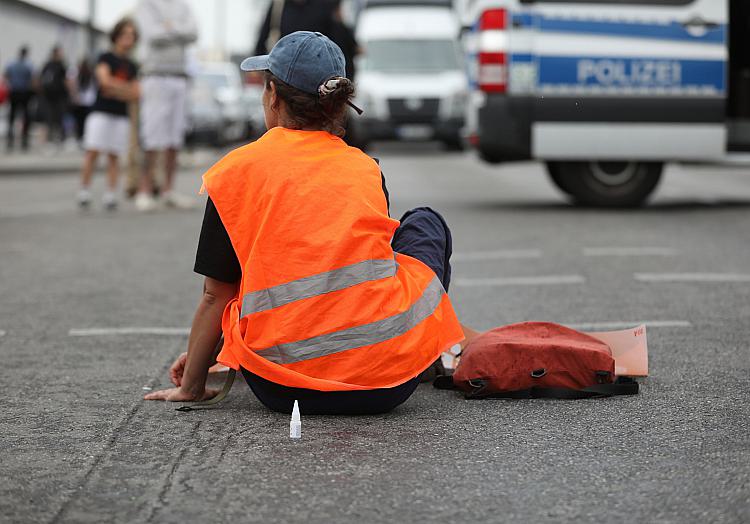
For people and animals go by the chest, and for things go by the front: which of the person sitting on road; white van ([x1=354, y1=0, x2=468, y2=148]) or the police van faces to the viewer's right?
the police van

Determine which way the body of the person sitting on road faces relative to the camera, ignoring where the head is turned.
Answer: away from the camera

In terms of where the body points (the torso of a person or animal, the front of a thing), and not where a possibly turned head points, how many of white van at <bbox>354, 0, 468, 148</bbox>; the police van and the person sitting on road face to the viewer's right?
1

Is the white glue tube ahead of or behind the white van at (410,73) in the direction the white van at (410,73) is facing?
ahead

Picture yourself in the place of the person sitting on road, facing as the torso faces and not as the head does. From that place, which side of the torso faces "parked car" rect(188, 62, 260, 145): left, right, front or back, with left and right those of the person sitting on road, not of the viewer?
front

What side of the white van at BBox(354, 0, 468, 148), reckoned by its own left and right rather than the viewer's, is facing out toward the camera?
front

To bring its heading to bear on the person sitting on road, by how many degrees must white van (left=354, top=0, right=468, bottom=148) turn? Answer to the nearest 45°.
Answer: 0° — it already faces them

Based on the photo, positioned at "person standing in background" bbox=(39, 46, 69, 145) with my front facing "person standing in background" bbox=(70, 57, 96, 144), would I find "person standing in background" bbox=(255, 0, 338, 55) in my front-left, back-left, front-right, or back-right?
front-right

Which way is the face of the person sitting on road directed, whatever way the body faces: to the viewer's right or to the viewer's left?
to the viewer's left

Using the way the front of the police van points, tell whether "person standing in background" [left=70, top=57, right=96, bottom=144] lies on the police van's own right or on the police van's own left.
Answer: on the police van's own left

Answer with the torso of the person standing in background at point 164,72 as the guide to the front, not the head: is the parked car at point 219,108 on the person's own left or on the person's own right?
on the person's own left

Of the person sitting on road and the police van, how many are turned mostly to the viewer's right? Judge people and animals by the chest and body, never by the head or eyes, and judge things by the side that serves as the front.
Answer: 1

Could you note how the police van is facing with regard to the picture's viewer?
facing to the right of the viewer

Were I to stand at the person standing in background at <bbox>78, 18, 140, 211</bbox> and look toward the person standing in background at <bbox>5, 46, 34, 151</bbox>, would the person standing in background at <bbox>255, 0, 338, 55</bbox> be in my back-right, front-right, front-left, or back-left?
back-right

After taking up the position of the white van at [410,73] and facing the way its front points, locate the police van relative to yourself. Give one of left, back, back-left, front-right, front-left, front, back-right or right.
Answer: front
